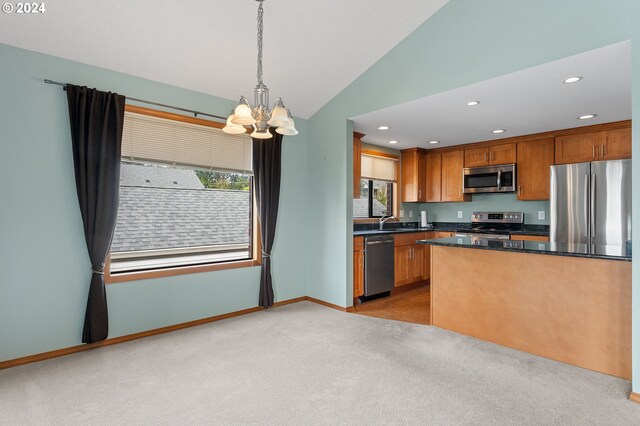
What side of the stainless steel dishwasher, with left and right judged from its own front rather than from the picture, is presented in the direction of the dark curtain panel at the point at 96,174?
right

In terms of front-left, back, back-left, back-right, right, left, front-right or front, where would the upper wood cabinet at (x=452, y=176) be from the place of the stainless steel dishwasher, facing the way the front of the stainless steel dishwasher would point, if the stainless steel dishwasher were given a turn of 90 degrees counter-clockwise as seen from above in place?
front

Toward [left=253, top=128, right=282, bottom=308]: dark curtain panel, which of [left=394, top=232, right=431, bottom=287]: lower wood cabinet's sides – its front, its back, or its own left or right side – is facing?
right

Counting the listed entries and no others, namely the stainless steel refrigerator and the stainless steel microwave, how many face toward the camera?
2

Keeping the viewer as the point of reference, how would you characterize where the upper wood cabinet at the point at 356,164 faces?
facing the viewer and to the right of the viewer

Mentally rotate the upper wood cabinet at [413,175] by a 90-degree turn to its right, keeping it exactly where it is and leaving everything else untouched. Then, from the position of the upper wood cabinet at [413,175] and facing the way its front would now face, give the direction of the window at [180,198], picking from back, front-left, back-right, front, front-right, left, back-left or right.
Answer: front
